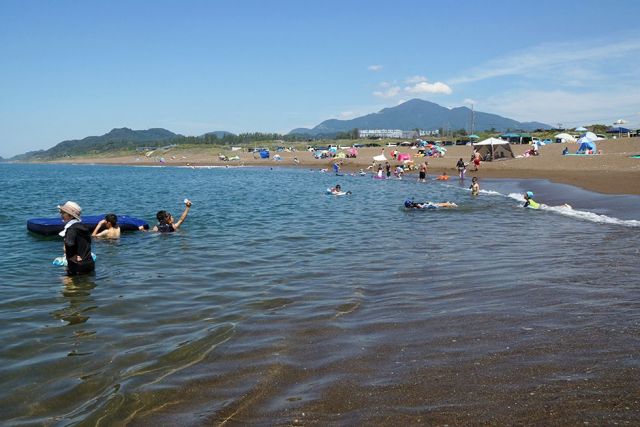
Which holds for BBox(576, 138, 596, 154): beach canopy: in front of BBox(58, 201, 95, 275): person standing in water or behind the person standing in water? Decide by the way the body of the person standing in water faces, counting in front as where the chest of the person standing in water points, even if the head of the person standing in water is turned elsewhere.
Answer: behind
